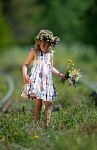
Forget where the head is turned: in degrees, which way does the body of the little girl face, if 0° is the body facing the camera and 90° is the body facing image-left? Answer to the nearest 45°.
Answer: approximately 315°
